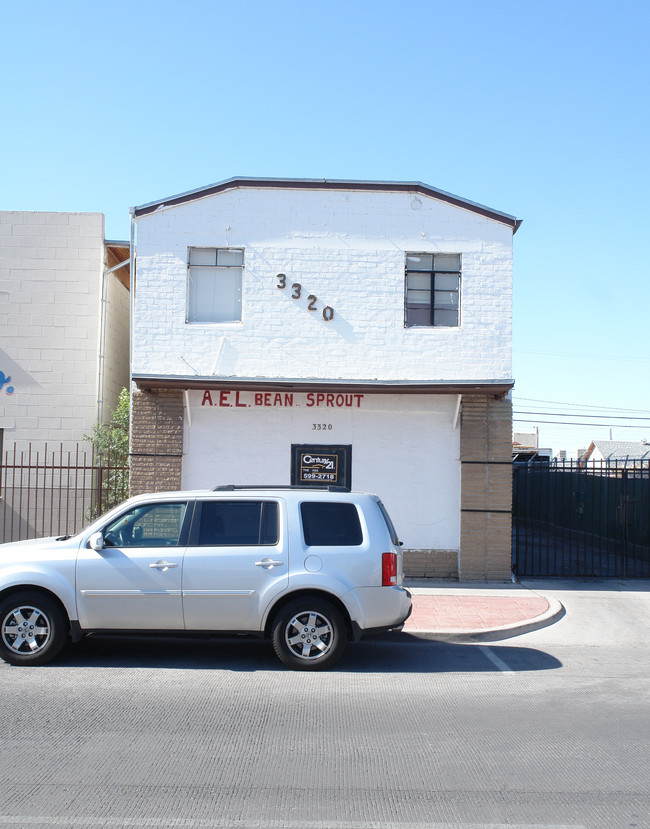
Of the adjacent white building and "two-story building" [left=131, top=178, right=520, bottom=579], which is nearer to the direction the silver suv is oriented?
the adjacent white building

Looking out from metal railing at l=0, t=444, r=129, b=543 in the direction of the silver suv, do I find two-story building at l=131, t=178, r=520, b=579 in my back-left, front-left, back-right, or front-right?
front-left

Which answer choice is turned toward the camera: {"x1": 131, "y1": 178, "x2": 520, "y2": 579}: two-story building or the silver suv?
the two-story building

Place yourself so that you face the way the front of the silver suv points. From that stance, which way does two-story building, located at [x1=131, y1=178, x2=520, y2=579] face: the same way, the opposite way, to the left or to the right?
to the left

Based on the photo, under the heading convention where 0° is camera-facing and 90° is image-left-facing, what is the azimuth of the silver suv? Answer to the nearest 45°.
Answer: approximately 90°

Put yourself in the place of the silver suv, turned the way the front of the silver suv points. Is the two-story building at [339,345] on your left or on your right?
on your right

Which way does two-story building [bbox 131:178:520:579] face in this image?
toward the camera

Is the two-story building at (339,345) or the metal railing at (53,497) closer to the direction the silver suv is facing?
the metal railing

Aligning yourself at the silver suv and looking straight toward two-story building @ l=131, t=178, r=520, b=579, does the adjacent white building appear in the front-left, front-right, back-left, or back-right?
front-left

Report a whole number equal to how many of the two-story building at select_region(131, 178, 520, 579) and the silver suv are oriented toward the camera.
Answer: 1

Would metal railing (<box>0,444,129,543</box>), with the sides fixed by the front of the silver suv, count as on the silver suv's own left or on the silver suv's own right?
on the silver suv's own right
